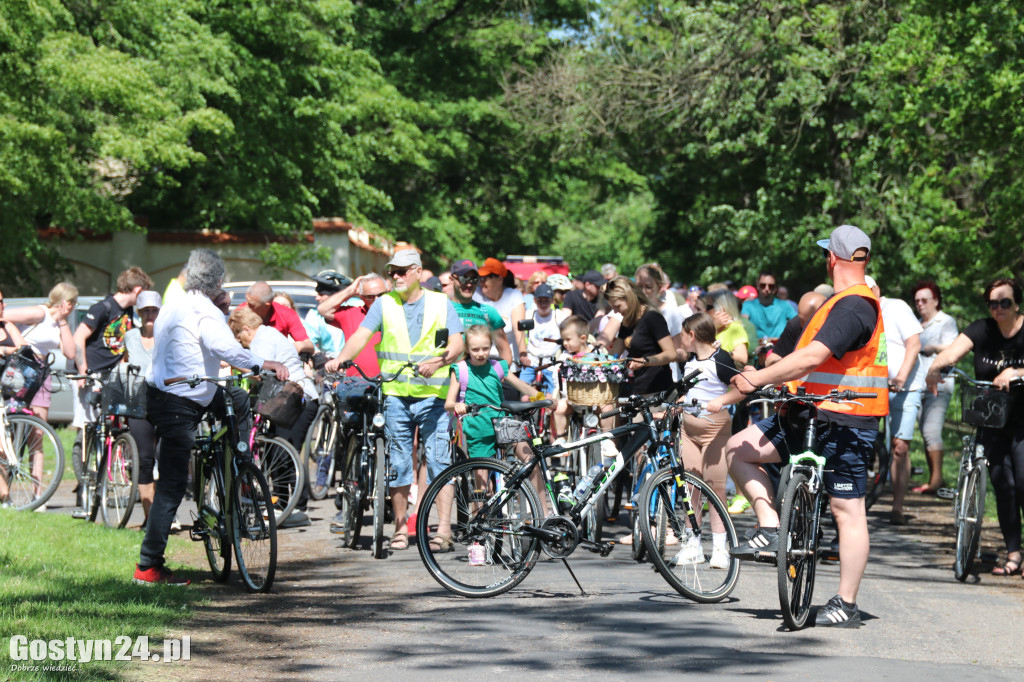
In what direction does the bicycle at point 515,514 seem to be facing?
to the viewer's right

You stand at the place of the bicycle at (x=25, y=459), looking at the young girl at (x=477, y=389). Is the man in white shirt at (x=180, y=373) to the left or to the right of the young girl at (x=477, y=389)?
right

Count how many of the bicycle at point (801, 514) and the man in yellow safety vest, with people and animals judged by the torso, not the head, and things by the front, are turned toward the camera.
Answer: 2

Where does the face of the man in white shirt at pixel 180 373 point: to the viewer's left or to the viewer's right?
to the viewer's right

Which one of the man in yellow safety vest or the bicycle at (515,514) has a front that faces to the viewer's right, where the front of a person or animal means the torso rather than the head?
the bicycle

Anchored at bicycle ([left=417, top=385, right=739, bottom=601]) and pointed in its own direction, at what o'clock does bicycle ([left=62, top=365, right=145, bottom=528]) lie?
bicycle ([left=62, top=365, right=145, bottom=528]) is roughly at 7 o'clock from bicycle ([left=417, top=385, right=739, bottom=601]).

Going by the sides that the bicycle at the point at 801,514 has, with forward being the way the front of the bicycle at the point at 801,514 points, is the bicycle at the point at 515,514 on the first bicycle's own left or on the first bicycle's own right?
on the first bicycle's own right

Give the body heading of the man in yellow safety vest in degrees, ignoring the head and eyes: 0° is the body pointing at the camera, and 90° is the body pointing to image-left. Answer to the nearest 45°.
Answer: approximately 0°
